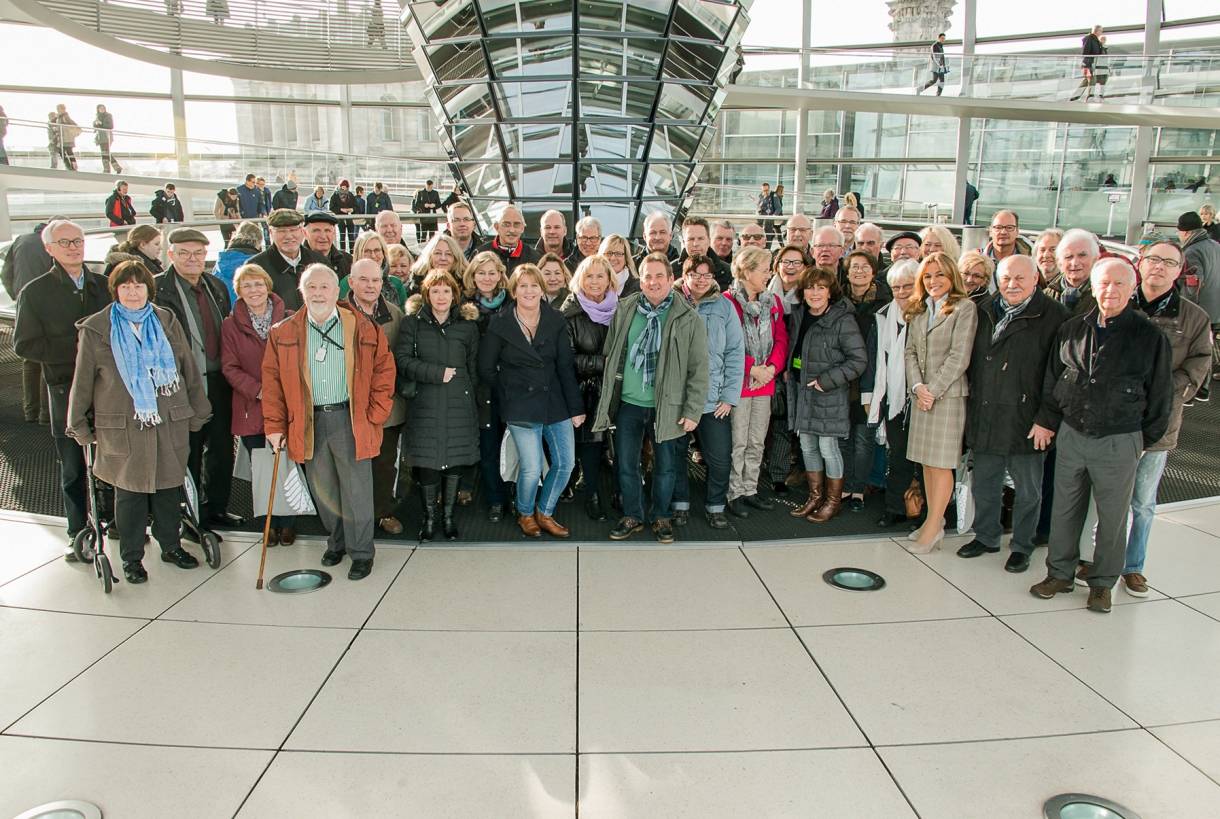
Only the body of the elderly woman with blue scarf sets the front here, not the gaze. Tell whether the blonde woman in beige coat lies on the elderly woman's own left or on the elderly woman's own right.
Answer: on the elderly woman's own left

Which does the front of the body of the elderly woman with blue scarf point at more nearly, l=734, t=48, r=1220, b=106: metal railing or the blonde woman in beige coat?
the blonde woman in beige coat

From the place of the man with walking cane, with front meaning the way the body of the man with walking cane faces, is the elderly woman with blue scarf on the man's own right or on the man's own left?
on the man's own right

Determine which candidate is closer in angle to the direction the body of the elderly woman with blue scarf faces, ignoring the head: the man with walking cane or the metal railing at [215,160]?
the man with walking cane

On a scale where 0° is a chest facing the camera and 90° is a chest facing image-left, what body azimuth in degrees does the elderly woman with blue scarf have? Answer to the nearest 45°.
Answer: approximately 0°

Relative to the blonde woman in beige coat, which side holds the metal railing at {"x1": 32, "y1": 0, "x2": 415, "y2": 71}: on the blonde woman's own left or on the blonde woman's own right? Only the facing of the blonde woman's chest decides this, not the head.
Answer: on the blonde woman's own right

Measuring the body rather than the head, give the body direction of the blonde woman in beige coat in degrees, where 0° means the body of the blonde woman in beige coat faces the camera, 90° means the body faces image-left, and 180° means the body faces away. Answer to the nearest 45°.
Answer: approximately 45°

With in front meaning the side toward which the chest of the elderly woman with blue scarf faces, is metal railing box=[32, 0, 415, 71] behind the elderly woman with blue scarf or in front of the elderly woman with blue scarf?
behind
